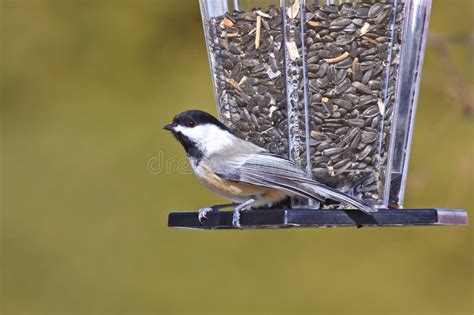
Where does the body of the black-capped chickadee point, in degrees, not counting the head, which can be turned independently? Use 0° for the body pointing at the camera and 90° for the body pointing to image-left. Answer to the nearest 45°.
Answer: approximately 90°
